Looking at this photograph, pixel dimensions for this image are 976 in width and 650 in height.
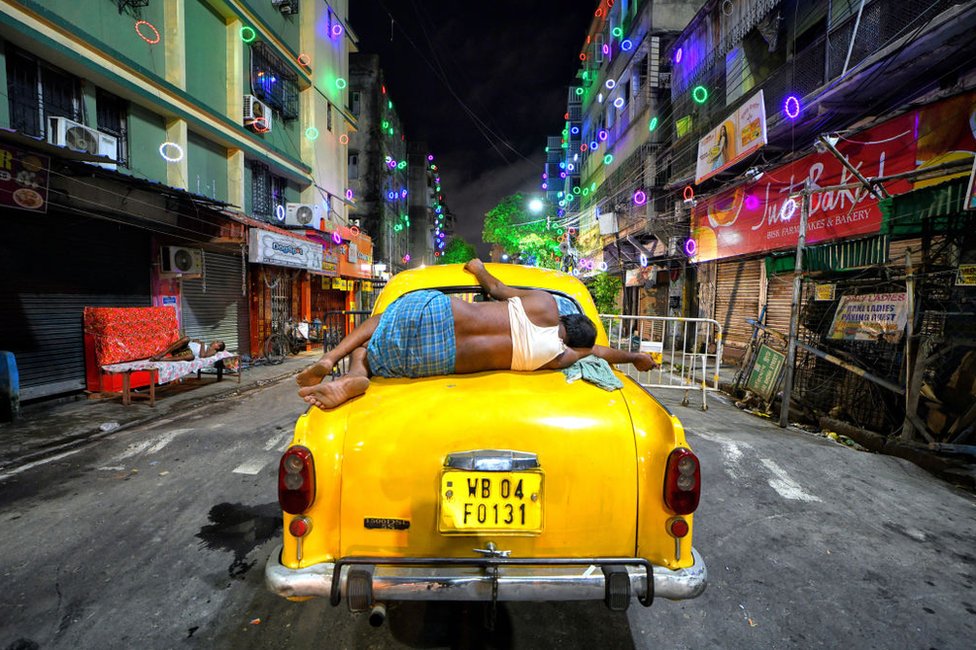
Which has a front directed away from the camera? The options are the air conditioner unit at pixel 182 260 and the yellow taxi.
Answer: the yellow taxi

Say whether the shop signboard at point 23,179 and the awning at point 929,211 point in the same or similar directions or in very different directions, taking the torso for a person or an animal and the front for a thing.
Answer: very different directions

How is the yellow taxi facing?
away from the camera

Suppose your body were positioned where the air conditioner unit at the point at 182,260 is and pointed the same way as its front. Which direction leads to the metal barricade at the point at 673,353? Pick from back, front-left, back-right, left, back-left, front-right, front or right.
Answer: front

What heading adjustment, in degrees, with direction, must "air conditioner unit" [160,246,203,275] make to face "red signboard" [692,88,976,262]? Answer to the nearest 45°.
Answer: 0° — it already faces it

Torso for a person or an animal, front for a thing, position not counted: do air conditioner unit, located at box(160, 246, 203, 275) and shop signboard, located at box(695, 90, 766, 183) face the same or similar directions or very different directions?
very different directions

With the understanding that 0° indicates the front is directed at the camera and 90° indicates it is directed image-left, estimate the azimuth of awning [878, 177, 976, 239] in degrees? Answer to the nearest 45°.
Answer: approximately 45°

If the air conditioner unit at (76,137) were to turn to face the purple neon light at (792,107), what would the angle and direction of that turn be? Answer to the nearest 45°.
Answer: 0° — it already faces it

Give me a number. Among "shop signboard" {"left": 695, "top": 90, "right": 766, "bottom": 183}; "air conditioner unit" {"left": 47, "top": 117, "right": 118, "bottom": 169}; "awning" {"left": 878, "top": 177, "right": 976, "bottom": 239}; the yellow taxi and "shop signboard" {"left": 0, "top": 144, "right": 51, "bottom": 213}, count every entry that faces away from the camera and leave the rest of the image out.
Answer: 1

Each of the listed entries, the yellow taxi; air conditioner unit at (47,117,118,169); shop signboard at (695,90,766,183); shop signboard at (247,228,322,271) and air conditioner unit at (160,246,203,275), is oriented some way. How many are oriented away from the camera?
1

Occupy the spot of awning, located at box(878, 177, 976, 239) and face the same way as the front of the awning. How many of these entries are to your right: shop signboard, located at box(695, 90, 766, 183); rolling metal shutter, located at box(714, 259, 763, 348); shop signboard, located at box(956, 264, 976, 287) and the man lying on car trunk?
2

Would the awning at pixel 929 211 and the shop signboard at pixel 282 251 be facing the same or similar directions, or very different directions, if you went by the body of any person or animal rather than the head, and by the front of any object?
very different directions

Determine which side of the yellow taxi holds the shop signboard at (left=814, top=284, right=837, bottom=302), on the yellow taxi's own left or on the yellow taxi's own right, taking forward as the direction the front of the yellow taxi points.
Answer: on the yellow taxi's own right

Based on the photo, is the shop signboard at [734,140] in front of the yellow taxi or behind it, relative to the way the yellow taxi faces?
in front

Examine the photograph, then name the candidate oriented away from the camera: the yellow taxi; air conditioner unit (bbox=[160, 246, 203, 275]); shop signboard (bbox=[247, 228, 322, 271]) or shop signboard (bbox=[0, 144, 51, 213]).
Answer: the yellow taxi

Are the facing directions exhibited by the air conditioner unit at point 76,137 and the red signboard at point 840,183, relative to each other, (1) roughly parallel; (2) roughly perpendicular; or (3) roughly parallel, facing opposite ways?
roughly parallel, facing opposite ways

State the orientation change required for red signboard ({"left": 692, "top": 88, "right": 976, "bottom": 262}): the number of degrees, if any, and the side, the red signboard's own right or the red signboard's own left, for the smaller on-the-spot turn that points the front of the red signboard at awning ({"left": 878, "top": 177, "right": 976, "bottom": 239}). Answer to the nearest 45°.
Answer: approximately 45° to the red signboard's own left
